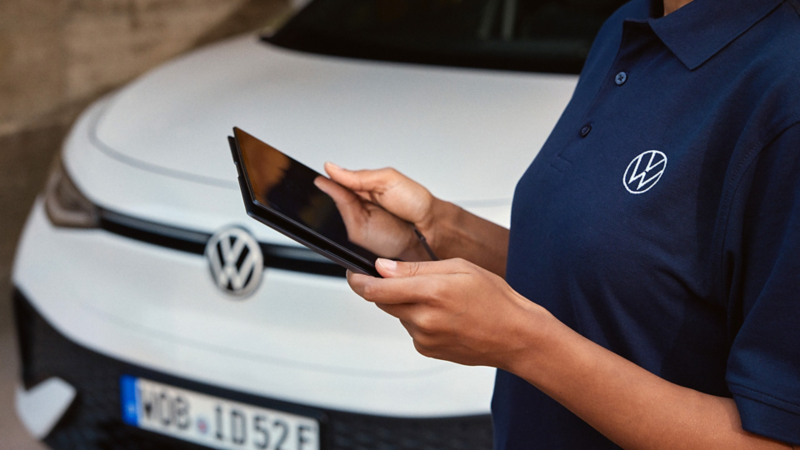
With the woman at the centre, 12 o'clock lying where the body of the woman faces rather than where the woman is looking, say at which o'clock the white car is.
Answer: The white car is roughly at 3 o'clock from the woman.

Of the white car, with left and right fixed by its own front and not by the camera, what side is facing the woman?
front

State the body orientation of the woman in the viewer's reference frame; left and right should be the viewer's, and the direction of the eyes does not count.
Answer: facing the viewer and to the left of the viewer

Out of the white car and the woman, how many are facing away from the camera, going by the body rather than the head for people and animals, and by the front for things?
0
